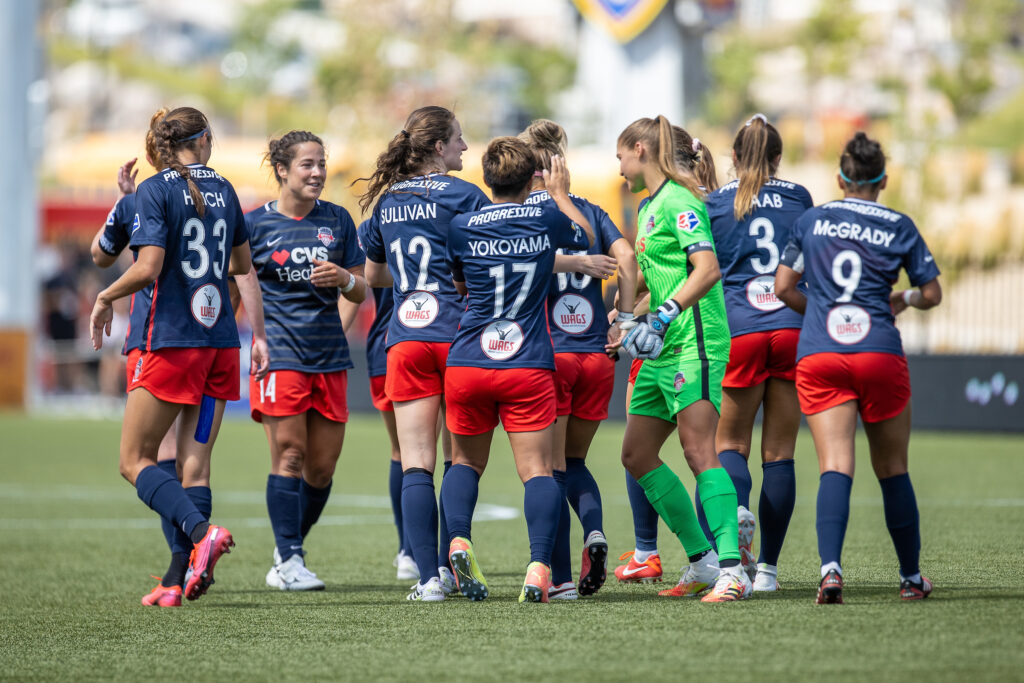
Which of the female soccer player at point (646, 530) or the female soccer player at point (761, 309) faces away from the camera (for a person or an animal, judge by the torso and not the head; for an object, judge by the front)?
the female soccer player at point (761, 309)

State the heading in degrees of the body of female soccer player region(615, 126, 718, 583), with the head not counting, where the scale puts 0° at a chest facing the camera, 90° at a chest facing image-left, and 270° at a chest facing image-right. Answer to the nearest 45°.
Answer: approximately 90°

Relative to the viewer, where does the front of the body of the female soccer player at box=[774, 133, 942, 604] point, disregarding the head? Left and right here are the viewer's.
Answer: facing away from the viewer

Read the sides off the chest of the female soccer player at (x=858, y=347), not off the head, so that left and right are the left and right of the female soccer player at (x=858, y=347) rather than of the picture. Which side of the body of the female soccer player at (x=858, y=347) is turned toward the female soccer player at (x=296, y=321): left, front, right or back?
left

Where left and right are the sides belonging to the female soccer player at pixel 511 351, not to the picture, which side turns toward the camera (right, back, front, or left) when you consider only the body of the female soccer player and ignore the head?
back

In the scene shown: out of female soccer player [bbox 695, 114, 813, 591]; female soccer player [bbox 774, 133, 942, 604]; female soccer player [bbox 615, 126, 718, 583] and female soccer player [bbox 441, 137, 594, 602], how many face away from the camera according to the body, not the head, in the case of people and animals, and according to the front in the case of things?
3

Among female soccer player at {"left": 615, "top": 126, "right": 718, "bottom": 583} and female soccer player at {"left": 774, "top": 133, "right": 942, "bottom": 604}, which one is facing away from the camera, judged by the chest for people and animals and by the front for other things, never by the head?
female soccer player at {"left": 774, "top": 133, "right": 942, "bottom": 604}

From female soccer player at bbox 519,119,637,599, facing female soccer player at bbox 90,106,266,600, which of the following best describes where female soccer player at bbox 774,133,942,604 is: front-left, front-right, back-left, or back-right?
back-left

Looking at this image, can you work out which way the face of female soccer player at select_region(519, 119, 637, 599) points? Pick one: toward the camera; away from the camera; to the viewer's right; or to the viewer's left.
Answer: away from the camera

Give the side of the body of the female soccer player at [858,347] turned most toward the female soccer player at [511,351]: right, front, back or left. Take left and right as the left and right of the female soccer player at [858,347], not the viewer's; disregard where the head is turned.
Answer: left
